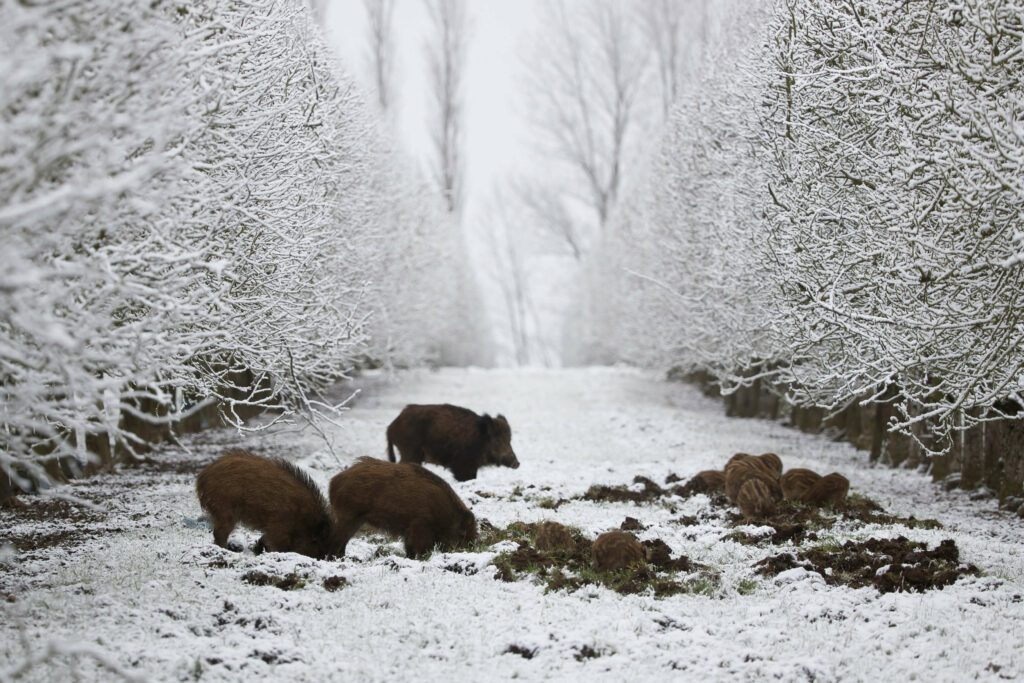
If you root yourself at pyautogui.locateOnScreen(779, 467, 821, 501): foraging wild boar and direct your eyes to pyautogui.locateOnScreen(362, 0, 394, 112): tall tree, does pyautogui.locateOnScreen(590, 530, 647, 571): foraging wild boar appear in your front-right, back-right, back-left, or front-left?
back-left

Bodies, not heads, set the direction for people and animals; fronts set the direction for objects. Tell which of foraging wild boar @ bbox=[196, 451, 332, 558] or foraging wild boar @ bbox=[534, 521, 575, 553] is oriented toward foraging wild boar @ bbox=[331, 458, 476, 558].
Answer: foraging wild boar @ bbox=[196, 451, 332, 558]

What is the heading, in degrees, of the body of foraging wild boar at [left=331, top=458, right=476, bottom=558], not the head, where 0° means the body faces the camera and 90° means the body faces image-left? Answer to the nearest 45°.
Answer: approximately 270°

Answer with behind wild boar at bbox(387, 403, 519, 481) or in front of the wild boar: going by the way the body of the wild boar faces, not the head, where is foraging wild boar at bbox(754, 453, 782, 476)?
in front

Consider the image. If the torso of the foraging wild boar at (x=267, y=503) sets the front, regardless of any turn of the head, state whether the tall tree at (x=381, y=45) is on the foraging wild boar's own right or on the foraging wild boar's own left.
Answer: on the foraging wild boar's own left

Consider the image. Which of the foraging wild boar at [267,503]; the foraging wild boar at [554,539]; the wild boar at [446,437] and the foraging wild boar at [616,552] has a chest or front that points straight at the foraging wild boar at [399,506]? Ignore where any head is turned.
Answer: the foraging wild boar at [267,503]

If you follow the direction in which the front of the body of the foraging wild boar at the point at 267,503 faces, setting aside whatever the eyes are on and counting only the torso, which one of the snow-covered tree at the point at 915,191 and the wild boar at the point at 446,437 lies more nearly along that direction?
the snow-covered tree

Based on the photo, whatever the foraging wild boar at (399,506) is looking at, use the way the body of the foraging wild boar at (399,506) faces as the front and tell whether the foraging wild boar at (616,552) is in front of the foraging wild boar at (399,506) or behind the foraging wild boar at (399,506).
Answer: in front

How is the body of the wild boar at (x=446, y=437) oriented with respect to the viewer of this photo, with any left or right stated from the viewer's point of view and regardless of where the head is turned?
facing to the right of the viewer

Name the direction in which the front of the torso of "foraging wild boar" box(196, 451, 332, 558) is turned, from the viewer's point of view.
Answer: to the viewer's right
